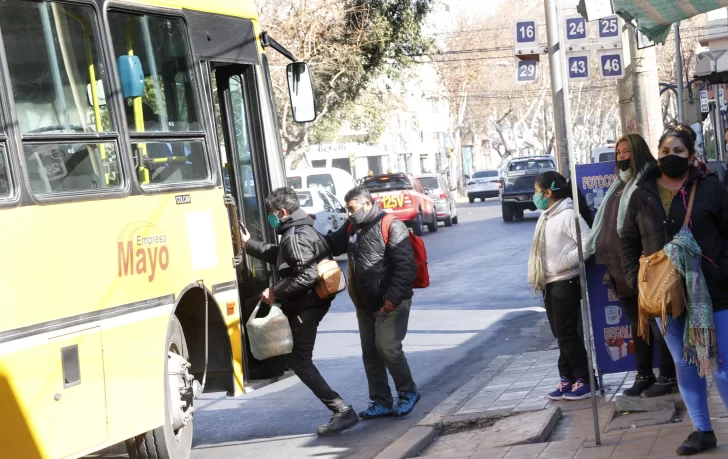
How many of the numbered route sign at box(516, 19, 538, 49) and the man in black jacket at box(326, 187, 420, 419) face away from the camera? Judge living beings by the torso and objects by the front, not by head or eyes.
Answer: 0

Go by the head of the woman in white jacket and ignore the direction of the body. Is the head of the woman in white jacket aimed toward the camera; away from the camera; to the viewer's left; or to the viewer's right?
to the viewer's left

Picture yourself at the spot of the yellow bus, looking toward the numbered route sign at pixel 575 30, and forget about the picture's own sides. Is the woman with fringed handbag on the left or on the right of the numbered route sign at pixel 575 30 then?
right

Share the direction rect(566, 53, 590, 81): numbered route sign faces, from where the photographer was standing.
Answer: facing the viewer

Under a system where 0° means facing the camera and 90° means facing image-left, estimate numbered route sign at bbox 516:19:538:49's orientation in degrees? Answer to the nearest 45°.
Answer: approximately 0°

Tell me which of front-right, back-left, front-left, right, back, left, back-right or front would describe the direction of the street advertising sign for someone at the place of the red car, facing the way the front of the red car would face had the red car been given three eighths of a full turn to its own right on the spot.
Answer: front

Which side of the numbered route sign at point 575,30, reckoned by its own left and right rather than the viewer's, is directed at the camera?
front

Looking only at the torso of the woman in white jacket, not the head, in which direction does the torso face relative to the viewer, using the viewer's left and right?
facing to the left of the viewer

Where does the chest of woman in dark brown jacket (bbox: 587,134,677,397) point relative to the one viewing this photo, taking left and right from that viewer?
facing the viewer and to the left of the viewer

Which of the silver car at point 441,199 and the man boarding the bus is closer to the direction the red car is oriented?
the silver car

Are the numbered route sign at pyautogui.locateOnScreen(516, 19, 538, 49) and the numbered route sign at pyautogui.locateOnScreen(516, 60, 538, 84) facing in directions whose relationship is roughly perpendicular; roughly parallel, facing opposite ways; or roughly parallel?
roughly parallel

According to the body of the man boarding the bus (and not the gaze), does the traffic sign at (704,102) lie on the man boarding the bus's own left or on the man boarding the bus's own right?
on the man boarding the bus's own right

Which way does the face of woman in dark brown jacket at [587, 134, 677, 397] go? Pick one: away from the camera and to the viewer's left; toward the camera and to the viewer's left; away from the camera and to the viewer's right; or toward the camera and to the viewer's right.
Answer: toward the camera and to the viewer's left
